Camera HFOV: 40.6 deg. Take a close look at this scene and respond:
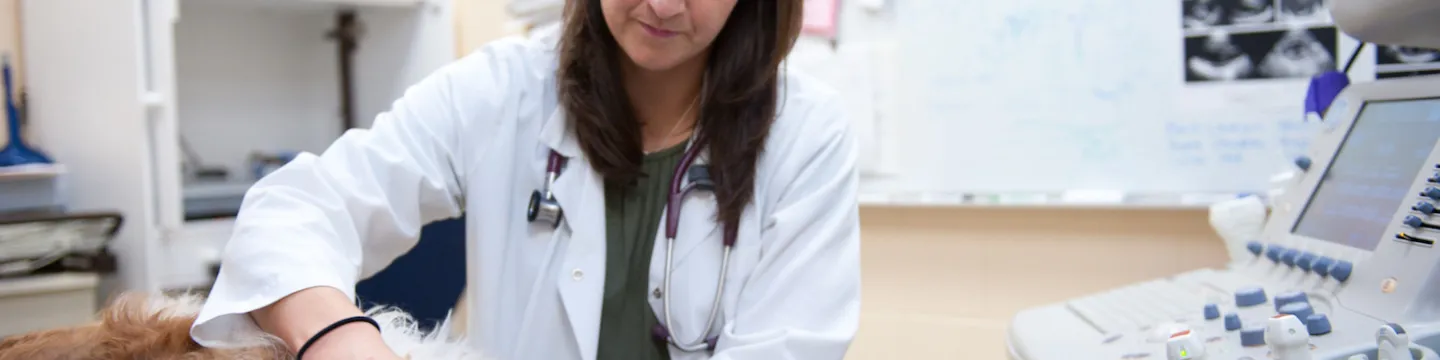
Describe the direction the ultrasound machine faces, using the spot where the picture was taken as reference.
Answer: facing the viewer and to the left of the viewer

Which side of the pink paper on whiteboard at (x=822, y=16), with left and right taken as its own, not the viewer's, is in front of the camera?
front

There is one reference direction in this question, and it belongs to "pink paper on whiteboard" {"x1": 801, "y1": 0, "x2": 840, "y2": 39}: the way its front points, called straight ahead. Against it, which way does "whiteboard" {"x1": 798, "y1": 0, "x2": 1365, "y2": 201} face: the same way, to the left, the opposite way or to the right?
the same way

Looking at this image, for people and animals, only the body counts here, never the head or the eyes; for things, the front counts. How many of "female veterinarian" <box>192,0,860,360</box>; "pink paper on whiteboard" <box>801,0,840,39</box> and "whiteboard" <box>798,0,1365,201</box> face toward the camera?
3

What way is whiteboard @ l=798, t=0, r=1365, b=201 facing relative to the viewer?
toward the camera

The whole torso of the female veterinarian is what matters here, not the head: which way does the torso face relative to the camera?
toward the camera

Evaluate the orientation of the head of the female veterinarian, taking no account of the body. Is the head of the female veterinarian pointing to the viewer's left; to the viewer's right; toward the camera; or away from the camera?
toward the camera

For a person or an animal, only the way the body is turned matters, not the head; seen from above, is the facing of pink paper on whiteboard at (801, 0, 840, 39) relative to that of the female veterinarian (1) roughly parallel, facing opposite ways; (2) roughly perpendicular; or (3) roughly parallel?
roughly parallel

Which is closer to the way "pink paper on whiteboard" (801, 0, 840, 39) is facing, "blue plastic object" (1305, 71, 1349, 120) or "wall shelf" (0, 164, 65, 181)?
the blue plastic object

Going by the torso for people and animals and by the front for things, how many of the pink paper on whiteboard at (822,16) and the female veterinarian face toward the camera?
2

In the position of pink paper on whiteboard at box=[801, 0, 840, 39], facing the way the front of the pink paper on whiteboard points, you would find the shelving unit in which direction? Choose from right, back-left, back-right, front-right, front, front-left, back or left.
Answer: right

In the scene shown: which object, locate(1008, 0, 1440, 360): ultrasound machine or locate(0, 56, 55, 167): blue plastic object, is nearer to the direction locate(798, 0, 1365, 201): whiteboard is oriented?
the ultrasound machine
